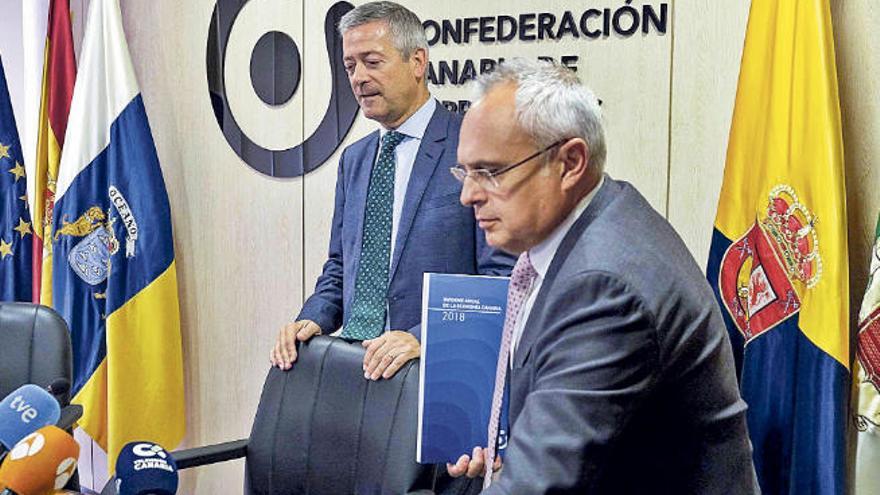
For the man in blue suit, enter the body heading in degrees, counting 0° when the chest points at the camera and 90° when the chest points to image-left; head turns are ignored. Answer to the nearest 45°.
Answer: approximately 45°

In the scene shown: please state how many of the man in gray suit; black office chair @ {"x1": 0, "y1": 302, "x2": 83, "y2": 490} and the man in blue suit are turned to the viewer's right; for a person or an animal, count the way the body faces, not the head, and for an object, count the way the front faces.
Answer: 0

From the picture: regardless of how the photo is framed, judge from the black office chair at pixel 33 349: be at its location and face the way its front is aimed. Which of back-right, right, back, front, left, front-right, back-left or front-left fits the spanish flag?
back-right

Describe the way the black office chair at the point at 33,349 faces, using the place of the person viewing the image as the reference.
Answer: facing the viewer and to the left of the viewer

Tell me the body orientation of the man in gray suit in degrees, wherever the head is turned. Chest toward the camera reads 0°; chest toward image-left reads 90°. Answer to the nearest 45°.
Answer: approximately 90°

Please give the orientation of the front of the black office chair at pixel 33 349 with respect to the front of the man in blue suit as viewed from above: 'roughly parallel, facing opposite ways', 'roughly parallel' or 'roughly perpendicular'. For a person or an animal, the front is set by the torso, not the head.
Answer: roughly parallel

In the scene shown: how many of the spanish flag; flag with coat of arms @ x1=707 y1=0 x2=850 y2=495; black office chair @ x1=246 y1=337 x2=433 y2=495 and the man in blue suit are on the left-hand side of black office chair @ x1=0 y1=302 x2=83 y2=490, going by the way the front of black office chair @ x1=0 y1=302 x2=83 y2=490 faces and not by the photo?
3

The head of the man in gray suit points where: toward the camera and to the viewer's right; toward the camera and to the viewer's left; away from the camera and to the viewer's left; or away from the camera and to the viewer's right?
toward the camera and to the viewer's left

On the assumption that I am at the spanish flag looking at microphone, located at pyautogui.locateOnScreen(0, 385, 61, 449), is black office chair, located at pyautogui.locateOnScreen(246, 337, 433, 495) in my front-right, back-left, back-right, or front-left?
front-left

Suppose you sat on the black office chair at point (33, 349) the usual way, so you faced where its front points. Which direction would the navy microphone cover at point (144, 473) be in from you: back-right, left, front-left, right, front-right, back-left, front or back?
front-left

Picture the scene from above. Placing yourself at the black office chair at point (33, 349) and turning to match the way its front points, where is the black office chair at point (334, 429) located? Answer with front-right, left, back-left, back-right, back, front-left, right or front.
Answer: left

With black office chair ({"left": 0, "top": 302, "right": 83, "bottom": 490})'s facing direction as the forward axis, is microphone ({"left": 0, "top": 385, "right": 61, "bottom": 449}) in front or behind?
in front

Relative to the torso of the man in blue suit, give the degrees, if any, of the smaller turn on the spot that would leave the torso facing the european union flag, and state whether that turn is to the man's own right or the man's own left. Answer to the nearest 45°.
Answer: approximately 90° to the man's own right

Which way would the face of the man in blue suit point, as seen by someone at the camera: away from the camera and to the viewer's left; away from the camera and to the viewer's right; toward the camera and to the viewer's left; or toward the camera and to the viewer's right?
toward the camera and to the viewer's left

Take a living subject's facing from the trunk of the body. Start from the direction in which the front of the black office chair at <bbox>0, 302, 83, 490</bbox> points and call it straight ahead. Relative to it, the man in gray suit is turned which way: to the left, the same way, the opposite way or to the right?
to the right

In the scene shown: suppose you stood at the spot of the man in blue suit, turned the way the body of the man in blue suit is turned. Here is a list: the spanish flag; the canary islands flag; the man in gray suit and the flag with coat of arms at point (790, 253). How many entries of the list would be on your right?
2

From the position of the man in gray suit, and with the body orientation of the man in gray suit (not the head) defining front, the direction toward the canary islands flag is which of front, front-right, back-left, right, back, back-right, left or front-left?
front-right
